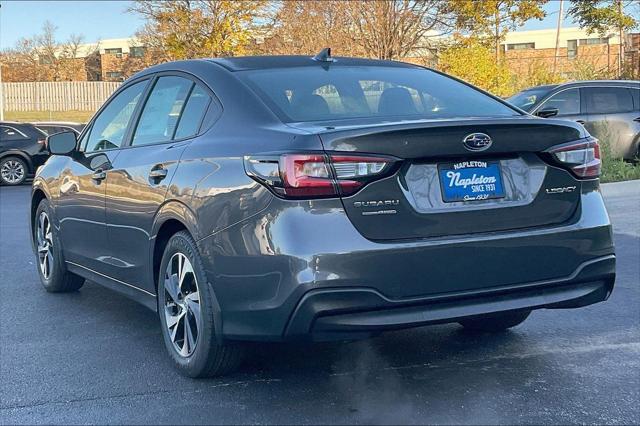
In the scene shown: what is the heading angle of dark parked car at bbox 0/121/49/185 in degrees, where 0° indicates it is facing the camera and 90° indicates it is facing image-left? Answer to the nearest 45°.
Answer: approximately 90°

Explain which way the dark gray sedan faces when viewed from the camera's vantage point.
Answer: facing away from the viewer and to the left of the viewer

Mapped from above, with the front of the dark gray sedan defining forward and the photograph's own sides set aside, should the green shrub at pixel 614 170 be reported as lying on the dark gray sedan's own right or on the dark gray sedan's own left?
on the dark gray sedan's own right

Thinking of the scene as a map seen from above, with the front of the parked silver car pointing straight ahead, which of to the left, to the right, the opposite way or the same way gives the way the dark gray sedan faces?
to the right

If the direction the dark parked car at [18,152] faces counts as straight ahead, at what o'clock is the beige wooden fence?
The beige wooden fence is roughly at 3 o'clock from the dark parked car.

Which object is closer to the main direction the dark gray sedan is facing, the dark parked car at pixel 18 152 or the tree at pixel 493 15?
the dark parked car

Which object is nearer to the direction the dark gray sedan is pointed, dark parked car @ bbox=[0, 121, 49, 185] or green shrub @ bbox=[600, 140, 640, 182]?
the dark parked car

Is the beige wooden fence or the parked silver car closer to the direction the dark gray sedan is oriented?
the beige wooden fence

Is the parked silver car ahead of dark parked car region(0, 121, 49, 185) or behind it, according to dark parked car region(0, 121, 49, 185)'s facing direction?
behind

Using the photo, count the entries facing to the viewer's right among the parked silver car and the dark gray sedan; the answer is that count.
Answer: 0

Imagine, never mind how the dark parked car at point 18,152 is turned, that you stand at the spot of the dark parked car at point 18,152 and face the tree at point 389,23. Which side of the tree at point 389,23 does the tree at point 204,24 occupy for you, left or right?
left

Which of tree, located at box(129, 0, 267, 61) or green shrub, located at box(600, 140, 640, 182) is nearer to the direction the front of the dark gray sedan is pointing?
the tree

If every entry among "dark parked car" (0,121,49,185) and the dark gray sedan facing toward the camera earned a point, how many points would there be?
0

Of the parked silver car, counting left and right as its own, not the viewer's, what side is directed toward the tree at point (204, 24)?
right
